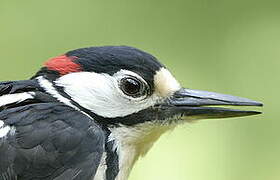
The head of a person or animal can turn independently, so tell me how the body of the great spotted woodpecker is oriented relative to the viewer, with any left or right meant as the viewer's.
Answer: facing to the right of the viewer
